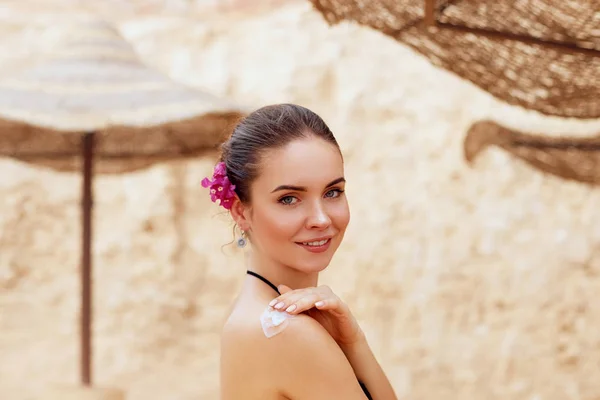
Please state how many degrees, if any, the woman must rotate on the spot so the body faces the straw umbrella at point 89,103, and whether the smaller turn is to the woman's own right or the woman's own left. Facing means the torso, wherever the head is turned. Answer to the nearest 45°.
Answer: approximately 90° to the woman's own left

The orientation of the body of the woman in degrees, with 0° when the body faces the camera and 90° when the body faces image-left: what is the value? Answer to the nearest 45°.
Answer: approximately 270°
